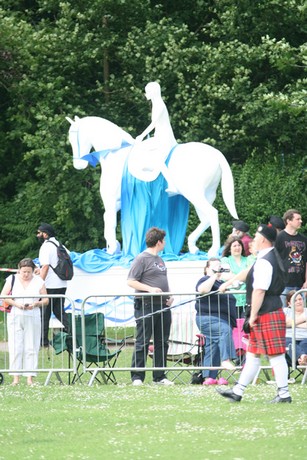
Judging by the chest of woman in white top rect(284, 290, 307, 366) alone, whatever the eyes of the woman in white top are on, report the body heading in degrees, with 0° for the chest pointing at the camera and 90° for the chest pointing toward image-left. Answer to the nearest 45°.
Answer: approximately 0°

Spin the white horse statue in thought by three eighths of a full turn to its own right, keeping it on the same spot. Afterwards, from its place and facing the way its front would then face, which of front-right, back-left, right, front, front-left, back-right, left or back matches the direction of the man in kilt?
back-right

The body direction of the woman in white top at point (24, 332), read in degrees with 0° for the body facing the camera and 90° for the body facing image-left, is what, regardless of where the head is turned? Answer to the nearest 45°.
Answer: approximately 0°

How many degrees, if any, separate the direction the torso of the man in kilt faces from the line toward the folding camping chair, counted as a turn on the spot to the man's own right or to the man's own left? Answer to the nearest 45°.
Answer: approximately 45° to the man's own right

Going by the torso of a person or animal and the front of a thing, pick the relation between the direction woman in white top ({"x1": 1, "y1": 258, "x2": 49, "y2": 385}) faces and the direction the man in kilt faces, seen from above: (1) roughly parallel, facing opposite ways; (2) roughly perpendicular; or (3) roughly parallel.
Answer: roughly perpendicular

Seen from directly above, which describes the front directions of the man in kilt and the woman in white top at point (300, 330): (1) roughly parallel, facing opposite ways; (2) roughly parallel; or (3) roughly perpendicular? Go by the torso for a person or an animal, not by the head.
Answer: roughly perpendicular

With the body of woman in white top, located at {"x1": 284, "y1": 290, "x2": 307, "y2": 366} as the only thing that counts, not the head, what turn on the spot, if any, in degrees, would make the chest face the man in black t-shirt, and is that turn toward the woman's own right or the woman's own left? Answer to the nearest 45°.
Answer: approximately 180°

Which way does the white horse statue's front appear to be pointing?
to the viewer's left

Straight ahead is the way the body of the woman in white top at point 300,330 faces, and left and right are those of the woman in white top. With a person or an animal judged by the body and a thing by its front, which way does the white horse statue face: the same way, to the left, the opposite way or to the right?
to the right

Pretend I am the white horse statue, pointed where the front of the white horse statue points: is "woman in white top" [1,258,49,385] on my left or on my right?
on my left

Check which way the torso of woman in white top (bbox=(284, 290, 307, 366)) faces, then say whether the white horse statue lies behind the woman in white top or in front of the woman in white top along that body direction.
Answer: behind

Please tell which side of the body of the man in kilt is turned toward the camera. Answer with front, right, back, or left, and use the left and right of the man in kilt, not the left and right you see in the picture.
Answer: left
